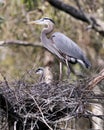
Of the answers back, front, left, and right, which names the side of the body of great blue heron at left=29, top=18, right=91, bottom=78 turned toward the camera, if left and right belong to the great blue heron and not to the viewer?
left

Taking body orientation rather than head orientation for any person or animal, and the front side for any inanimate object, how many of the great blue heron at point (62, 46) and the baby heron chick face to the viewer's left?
2

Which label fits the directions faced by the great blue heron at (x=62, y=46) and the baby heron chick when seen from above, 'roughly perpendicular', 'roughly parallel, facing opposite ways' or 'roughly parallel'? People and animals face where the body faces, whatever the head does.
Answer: roughly parallel

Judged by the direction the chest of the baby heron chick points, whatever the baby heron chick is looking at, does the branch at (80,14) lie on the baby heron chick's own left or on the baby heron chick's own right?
on the baby heron chick's own right

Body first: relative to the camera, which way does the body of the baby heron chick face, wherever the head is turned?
to the viewer's left

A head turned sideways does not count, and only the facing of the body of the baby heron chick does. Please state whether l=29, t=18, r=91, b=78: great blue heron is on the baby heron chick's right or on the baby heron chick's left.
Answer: on the baby heron chick's right
